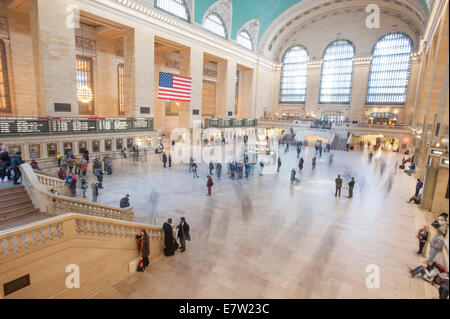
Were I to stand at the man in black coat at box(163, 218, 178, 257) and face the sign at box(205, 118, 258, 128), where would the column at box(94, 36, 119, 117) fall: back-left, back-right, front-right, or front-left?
front-left

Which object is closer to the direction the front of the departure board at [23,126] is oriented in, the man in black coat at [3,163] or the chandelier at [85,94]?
the man in black coat

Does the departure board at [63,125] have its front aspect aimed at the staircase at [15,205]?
no

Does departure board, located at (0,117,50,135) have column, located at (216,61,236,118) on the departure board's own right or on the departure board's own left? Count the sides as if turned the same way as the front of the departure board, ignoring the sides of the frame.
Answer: on the departure board's own left

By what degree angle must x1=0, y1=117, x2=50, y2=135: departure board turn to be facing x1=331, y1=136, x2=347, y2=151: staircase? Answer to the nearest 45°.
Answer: approximately 45° to its left

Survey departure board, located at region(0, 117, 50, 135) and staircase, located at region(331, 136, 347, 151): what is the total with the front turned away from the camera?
0

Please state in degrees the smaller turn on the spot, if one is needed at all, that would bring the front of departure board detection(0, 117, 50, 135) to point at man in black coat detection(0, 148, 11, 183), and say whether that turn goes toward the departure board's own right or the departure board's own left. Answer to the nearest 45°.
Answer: approximately 45° to the departure board's own right

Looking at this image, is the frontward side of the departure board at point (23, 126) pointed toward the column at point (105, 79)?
no

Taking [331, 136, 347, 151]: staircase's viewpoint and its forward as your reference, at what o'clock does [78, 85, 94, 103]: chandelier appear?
The chandelier is roughly at 12 o'clock from the staircase.

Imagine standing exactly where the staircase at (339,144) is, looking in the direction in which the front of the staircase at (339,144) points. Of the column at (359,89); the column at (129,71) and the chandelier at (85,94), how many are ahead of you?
2

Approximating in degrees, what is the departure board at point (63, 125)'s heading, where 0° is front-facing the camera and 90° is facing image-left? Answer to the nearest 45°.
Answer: approximately 315°

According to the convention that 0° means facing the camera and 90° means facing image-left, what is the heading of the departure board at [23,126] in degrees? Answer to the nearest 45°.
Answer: approximately 315°

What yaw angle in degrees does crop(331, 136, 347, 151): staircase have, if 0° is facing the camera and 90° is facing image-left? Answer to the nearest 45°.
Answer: approximately 45°

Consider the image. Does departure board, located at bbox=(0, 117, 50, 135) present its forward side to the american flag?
no

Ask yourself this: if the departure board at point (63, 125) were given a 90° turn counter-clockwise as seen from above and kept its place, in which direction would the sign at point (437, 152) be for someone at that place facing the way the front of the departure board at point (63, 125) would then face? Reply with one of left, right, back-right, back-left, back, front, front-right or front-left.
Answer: right
